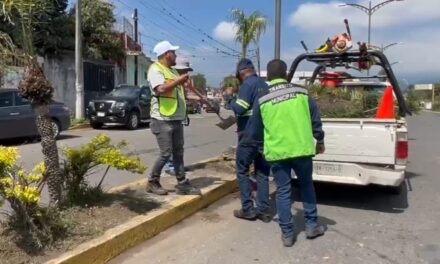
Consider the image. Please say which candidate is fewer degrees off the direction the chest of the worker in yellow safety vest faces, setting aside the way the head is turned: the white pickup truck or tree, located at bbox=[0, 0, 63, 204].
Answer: the white pickup truck

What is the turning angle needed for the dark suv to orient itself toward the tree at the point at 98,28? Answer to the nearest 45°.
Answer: approximately 135° to its right

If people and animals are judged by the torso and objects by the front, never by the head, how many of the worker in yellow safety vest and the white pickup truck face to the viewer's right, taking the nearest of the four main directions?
1

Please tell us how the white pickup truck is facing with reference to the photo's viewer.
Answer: facing away from the viewer

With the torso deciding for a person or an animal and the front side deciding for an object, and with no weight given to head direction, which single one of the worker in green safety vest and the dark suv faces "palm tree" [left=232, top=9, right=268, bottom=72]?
the worker in green safety vest

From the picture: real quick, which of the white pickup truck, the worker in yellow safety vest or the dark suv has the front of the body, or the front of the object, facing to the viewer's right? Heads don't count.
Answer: the worker in yellow safety vest

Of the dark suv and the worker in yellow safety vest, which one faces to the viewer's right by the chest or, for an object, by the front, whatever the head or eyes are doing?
the worker in yellow safety vest

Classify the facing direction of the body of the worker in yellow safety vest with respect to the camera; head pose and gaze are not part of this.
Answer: to the viewer's right

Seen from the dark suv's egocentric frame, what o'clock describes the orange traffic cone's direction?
The orange traffic cone is roughly at 10 o'clock from the dark suv.

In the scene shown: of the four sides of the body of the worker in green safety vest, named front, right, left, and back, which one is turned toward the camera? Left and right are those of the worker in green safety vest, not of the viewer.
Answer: back
